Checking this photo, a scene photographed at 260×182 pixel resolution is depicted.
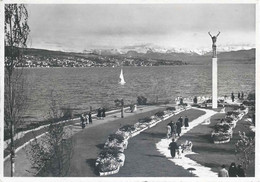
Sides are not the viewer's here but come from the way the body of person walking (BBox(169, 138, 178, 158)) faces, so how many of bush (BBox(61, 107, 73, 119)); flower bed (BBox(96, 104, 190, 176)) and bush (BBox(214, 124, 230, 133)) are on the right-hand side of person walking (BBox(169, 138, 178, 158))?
1

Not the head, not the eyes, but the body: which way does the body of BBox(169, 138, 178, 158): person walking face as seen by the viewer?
away from the camera

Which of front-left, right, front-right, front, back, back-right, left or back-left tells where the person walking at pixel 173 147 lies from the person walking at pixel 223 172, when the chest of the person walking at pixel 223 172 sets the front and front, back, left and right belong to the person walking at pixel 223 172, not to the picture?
left

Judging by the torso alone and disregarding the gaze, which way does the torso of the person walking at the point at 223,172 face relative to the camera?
away from the camera
